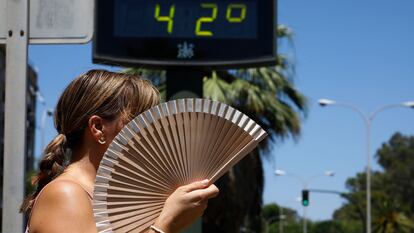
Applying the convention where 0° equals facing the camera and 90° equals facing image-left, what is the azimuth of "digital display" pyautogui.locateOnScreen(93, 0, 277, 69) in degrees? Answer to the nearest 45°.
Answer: approximately 0°

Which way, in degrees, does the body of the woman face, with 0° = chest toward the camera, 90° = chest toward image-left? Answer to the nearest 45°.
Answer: approximately 270°

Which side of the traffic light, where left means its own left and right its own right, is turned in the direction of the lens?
front

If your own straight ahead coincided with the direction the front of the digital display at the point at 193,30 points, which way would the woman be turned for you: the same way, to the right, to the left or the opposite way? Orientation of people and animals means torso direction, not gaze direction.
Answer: to the left

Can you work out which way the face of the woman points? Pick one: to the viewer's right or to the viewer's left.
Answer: to the viewer's right

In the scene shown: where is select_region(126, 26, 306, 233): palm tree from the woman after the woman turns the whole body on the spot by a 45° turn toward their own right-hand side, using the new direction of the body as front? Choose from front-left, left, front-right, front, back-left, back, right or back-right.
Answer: back-left

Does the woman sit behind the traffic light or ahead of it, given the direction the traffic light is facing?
ahead

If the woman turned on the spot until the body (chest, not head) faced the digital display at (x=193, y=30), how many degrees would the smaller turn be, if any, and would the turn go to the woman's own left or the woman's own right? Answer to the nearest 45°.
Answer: approximately 90° to the woman's own left

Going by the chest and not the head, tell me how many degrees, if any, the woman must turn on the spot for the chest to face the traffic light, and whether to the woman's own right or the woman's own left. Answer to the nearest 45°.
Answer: approximately 90° to the woman's own left

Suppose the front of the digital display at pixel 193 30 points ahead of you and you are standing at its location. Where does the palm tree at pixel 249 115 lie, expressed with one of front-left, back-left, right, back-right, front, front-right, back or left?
back

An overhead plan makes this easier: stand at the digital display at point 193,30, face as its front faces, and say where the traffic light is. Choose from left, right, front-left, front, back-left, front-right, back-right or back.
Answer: back
